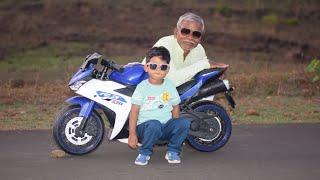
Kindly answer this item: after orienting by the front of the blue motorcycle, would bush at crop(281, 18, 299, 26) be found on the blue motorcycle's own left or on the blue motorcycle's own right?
on the blue motorcycle's own right

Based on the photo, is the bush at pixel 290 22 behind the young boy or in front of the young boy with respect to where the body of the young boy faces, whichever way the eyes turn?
behind

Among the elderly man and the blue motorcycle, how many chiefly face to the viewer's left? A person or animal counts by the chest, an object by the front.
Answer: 1

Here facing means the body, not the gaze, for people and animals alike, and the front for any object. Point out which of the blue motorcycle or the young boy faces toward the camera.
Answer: the young boy

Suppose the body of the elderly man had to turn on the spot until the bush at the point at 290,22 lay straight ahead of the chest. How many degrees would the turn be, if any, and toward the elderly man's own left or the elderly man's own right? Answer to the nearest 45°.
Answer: approximately 180°

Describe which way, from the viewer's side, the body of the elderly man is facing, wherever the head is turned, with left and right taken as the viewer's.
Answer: facing the viewer

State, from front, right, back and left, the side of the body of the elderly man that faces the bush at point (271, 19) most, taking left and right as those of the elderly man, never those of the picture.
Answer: back

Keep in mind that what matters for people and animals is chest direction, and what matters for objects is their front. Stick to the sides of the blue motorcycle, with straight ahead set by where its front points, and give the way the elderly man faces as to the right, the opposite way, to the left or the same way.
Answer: to the left

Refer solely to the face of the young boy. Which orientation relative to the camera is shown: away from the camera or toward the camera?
toward the camera

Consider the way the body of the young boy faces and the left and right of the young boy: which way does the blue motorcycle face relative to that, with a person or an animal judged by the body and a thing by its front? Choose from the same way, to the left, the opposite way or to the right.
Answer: to the right

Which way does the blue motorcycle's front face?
to the viewer's left

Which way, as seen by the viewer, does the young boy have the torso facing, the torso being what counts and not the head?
toward the camera
